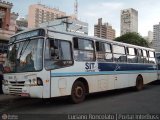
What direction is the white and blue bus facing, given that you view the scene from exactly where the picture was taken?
facing the viewer and to the left of the viewer
